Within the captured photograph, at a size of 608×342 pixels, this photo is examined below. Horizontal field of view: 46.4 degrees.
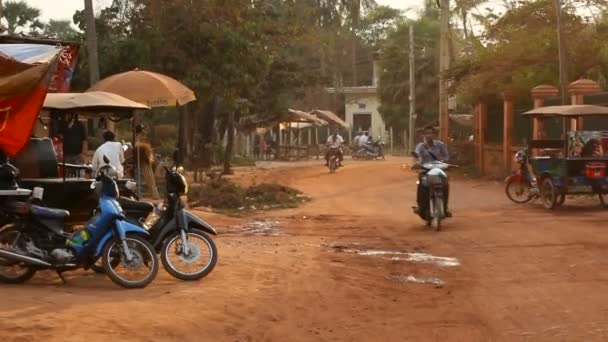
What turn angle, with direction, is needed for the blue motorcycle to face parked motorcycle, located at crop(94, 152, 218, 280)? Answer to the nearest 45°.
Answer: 0° — it already faces it

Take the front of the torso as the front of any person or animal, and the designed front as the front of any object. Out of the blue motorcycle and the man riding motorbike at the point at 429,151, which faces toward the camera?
the man riding motorbike

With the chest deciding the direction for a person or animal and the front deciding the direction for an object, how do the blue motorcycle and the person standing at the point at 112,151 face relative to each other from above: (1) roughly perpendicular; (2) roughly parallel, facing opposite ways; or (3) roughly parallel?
roughly perpendicular

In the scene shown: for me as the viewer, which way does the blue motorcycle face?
facing to the right of the viewer

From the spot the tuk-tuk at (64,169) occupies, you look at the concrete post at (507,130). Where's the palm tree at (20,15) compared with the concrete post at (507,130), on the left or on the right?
left

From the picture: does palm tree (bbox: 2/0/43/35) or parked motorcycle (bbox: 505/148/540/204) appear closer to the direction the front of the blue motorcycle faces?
the parked motorcycle

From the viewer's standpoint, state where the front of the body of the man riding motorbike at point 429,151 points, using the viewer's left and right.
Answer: facing the viewer

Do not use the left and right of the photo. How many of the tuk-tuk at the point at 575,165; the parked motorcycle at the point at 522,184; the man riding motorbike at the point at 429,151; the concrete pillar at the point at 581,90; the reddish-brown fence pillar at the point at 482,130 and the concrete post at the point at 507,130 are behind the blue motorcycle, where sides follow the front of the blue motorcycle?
0

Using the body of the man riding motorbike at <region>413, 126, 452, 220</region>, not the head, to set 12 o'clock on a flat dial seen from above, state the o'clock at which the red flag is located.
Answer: The red flag is roughly at 1 o'clock from the man riding motorbike.
